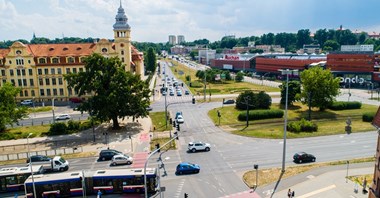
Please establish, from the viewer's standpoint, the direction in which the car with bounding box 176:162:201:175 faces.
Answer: facing to the right of the viewer

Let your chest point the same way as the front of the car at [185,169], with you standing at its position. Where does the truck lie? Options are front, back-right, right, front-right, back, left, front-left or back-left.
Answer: back

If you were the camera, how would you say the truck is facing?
facing to the right of the viewer

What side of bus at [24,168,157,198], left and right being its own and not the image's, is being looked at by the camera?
right

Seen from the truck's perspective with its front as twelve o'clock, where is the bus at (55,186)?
The bus is roughly at 3 o'clock from the truck.

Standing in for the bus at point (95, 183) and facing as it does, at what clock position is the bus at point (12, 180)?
the bus at point (12, 180) is roughly at 7 o'clock from the bus at point (95, 183).
